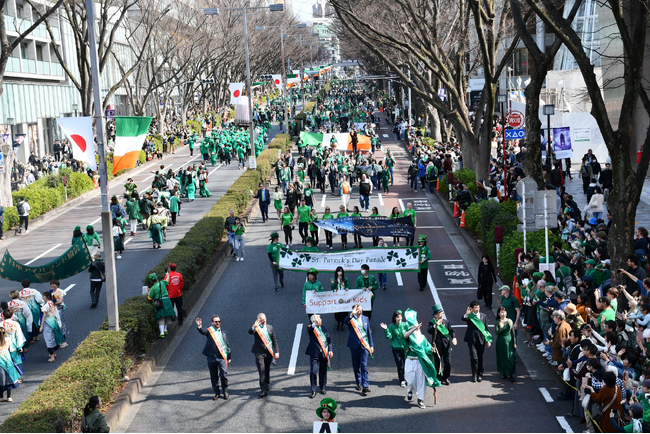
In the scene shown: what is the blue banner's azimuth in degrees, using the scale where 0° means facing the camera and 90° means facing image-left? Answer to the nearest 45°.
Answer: approximately 0°

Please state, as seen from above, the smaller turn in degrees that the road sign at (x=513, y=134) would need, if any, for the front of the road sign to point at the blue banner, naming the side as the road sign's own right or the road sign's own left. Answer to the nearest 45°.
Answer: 0° — it already faces it

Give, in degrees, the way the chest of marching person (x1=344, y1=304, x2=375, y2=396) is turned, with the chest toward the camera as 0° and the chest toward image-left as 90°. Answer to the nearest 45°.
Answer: approximately 0°

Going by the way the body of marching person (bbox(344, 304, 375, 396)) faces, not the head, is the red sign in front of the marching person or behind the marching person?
behind

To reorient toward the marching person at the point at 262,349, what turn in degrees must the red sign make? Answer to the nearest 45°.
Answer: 0° — it already faces them

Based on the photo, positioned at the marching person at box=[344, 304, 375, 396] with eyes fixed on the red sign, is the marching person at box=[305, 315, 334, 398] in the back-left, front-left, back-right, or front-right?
back-left

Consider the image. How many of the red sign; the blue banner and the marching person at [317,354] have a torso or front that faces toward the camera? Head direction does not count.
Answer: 3

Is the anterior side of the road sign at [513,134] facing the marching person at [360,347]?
yes
